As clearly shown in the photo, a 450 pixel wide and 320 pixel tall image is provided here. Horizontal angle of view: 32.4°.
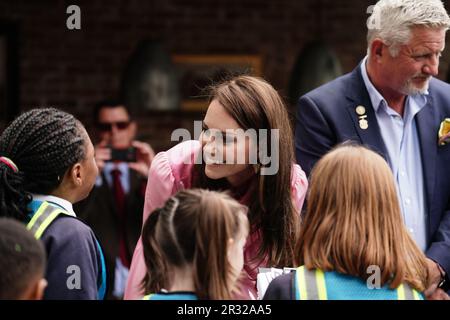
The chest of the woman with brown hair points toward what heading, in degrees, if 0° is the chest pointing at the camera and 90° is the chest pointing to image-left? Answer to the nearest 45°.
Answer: approximately 45°

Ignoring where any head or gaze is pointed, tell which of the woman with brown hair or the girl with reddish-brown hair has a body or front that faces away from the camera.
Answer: the girl with reddish-brown hair

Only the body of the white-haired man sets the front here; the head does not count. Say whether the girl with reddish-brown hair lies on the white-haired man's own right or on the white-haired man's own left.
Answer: on the white-haired man's own right

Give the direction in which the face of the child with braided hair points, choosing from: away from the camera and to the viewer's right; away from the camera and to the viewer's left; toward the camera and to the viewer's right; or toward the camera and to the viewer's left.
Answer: away from the camera and to the viewer's right

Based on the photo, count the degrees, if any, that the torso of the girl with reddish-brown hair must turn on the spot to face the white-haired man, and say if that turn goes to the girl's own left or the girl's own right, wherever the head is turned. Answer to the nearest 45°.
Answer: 0° — they already face them

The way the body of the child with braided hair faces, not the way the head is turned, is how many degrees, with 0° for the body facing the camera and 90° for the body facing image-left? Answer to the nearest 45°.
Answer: approximately 225°

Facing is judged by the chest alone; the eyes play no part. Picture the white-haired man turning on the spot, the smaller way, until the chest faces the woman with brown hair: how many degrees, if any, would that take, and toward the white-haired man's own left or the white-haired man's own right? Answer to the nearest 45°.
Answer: approximately 90° to the white-haired man's own right

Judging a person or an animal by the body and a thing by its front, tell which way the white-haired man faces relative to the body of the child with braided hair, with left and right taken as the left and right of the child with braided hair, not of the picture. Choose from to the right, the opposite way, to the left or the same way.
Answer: to the right

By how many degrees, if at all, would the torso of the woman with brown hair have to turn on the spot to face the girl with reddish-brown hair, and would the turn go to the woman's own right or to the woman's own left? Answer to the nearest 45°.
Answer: approximately 90° to the woman's own left

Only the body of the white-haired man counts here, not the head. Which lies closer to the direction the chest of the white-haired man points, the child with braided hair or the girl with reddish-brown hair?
the girl with reddish-brown hair

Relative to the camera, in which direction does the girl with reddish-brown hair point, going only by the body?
away from the camera

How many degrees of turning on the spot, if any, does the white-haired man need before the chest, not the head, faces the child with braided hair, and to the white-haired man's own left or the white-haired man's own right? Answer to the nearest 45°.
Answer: approximately 90° to the white-haired man's own right

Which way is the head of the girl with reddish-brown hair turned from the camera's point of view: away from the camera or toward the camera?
away from the camera
